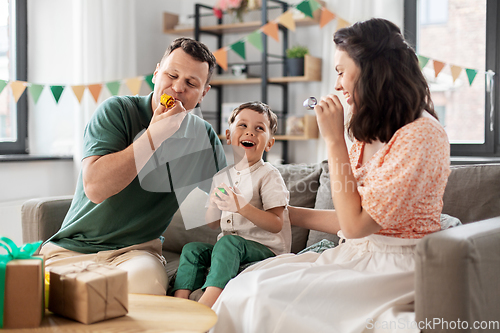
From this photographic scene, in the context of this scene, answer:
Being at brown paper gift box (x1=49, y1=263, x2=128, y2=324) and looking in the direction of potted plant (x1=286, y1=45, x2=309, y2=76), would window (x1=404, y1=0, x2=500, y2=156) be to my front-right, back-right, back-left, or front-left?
front-right

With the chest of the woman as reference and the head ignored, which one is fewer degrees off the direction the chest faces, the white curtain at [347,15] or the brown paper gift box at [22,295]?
the brown paper gift box

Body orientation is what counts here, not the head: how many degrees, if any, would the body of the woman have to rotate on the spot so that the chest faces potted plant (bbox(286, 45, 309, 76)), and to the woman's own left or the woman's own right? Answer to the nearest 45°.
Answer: approximately 90° to the woman's own right

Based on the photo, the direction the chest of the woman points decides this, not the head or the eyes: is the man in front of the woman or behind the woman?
in front

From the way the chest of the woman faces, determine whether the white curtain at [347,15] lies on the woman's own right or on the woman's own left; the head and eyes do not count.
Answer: on the woman's own right

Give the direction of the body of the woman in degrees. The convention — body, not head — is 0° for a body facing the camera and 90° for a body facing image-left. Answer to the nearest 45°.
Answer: approximately 90°

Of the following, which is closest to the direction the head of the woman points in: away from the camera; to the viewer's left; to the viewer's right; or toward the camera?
to the viewer's left
